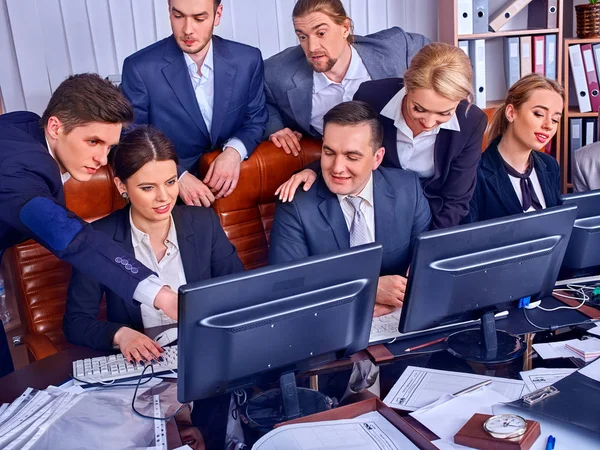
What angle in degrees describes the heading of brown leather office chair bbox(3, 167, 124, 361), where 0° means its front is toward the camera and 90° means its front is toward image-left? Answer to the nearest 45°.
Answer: approximately 315°

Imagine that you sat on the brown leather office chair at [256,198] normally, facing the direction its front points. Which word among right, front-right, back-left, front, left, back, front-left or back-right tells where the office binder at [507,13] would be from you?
back-left

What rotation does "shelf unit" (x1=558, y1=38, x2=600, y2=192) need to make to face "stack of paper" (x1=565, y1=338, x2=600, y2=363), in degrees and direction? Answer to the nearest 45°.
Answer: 0° — it already faces it

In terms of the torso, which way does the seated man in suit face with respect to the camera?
toward the camera

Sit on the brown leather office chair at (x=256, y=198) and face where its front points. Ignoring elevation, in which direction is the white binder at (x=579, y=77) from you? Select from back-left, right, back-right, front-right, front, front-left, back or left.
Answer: back-left

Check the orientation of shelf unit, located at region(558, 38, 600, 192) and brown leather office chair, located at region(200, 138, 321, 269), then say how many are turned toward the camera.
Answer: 2

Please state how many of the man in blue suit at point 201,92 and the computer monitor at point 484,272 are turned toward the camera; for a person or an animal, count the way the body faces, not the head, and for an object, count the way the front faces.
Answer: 1

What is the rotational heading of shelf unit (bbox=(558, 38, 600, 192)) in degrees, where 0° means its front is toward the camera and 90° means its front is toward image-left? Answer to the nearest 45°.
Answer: approximately 0°

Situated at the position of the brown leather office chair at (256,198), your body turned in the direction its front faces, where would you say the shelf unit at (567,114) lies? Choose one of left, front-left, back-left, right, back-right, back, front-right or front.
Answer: back-left

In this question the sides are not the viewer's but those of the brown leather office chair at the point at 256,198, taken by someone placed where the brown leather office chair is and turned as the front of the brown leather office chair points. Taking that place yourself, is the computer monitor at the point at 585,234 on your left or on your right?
on your left

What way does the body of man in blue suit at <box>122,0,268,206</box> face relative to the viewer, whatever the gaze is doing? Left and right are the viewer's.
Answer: facing the viewer

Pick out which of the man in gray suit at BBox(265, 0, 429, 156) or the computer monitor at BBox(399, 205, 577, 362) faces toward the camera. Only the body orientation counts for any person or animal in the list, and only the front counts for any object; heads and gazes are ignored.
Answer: the man in gray suit

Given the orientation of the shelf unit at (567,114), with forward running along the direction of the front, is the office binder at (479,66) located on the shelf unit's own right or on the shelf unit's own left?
on the shelf unit's own right

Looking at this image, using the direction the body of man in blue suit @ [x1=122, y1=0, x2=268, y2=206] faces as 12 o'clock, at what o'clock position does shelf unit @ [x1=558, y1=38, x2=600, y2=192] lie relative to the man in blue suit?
The shelf unit is roughly at 8 o'clock from the man in blue suit.

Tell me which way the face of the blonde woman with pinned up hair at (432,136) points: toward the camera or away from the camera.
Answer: toward the camera

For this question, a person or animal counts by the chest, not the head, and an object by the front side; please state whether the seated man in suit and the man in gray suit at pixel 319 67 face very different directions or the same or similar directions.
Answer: same or similar directions

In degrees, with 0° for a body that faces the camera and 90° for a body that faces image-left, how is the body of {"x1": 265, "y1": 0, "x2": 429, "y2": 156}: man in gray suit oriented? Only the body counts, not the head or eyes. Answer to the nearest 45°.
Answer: approximately 0°

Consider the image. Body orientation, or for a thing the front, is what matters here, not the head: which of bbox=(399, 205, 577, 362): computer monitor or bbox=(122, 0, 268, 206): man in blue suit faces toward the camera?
the man in blue suit
